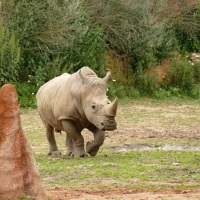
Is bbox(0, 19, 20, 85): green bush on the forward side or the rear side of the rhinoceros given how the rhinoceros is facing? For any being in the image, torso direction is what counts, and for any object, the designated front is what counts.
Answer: on the rear side

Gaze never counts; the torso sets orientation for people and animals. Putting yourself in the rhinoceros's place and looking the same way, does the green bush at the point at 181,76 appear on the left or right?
on its left

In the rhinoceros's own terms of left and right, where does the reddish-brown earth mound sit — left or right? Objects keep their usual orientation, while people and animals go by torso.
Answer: on its right

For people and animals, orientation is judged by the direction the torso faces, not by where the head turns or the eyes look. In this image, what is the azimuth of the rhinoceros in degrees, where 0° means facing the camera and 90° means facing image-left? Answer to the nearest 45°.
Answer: approximately 315°

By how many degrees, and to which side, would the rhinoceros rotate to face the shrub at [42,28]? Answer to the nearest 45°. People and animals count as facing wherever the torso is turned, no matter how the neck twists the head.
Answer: approximately 135° to its left

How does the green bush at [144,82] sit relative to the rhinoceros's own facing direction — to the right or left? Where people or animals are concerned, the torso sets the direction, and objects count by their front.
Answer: on its left
